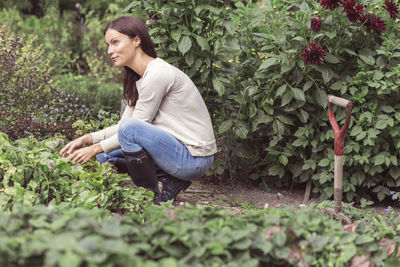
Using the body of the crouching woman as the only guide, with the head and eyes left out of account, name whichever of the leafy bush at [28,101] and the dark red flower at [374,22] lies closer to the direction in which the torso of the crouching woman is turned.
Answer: the leafy bush

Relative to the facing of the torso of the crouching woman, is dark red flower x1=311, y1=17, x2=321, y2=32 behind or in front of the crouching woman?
behind

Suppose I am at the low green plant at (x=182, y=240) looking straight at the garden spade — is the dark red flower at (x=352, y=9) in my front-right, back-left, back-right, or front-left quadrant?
front-left

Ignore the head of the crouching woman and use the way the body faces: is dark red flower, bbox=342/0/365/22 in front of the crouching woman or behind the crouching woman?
behind

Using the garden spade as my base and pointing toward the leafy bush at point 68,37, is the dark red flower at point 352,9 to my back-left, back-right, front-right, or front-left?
front-right

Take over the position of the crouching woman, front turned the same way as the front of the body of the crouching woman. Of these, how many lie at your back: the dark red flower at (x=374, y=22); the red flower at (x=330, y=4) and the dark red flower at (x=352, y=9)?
3

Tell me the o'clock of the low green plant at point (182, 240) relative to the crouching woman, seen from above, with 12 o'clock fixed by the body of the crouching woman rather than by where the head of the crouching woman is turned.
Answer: The low green plant is roughly at 9 o'clock from the crouching woman.

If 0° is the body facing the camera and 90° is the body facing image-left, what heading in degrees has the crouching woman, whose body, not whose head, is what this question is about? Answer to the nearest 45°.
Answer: approximately 90°

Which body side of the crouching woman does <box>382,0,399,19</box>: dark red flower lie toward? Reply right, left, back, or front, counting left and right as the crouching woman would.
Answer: back

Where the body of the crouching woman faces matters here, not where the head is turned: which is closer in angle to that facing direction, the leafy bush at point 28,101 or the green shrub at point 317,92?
the leafy bush

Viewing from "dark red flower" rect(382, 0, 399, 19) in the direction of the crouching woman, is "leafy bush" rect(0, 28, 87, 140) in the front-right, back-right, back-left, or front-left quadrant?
front-right

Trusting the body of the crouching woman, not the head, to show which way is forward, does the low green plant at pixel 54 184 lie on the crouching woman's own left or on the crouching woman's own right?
on the crouching woman's own left

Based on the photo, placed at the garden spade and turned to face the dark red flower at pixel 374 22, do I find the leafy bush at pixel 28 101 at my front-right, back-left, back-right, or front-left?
front-left

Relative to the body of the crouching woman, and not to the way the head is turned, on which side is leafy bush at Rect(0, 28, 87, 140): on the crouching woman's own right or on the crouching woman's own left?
on the crouching woman's own right
